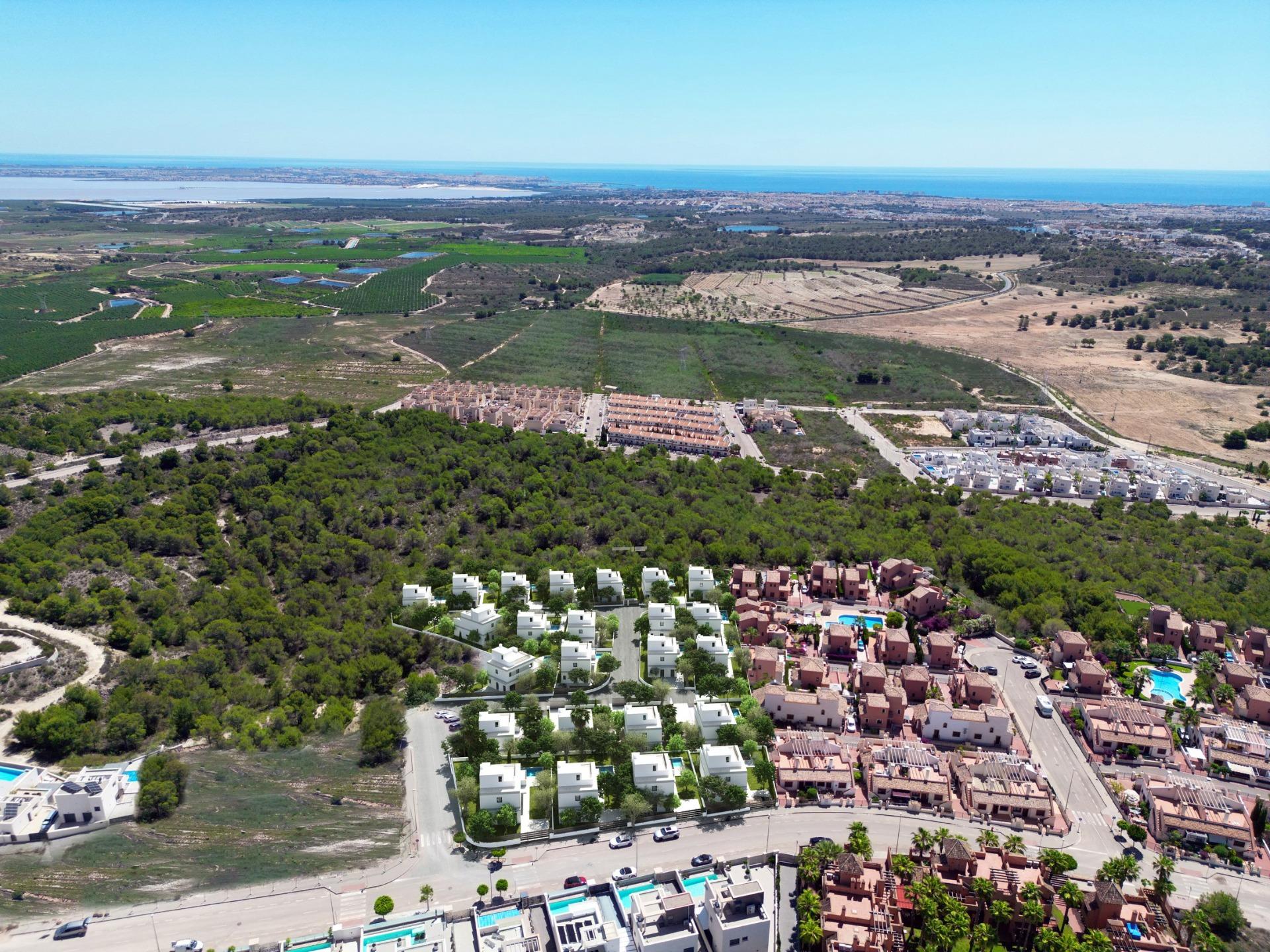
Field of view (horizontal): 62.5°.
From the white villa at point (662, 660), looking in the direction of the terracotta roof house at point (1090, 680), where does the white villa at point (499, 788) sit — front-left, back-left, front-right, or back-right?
back-right

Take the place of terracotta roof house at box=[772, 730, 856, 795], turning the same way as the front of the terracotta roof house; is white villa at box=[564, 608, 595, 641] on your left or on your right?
on your right

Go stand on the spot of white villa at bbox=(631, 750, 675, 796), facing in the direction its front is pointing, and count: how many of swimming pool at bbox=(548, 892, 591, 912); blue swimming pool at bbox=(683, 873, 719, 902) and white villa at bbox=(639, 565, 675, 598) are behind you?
1

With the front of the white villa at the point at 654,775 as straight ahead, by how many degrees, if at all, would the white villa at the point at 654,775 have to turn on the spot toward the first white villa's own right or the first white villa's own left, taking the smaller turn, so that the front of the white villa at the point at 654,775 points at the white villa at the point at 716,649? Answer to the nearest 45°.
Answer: approximately 180°

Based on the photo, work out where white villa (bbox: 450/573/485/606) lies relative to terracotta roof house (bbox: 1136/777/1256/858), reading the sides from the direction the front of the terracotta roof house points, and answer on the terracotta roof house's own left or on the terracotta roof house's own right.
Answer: on the terracotta roof house's own right

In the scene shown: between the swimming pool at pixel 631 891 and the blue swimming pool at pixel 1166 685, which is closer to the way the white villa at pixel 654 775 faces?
the swimming pool

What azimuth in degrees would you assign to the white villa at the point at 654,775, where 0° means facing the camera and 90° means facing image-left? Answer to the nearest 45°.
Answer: approximately 0°

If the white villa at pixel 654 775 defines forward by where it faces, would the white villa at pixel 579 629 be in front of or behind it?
behind
